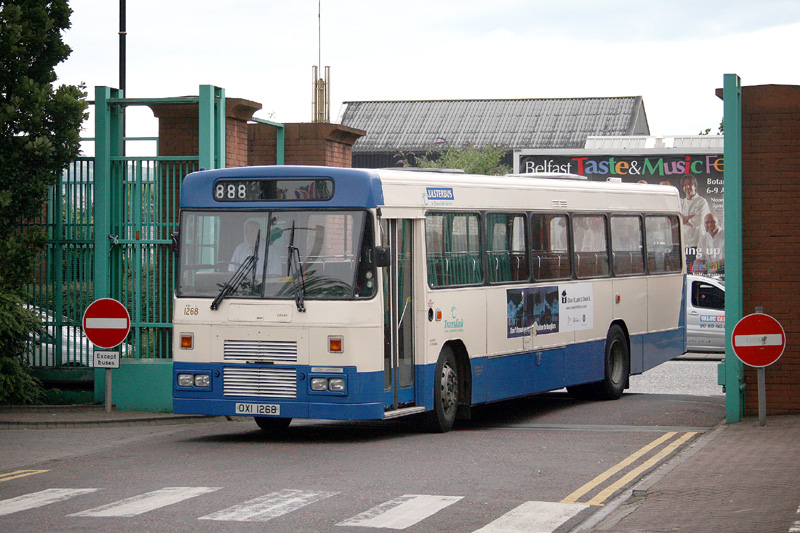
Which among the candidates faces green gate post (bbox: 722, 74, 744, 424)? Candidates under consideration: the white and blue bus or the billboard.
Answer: the billboard

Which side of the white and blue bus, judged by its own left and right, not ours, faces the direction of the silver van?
back

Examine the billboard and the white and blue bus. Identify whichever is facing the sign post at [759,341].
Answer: the billboard

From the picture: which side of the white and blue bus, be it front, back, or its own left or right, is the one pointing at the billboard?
back

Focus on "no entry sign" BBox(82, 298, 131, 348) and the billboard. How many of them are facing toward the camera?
2

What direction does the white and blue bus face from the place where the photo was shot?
facing the viewer and to the left of the viewer

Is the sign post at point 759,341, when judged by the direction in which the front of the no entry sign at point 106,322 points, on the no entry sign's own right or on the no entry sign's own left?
on the no entry sign's own left

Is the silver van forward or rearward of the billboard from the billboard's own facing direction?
forward

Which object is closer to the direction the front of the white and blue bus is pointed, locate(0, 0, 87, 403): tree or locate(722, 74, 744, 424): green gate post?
the tree

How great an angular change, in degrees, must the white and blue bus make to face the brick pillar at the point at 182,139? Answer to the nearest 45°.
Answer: approximately 90° to its right

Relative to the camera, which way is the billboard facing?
toward the camera

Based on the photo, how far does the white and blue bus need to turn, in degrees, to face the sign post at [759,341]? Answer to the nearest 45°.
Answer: approximately 135° to its left

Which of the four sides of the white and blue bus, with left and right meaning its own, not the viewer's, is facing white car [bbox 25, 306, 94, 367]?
right
